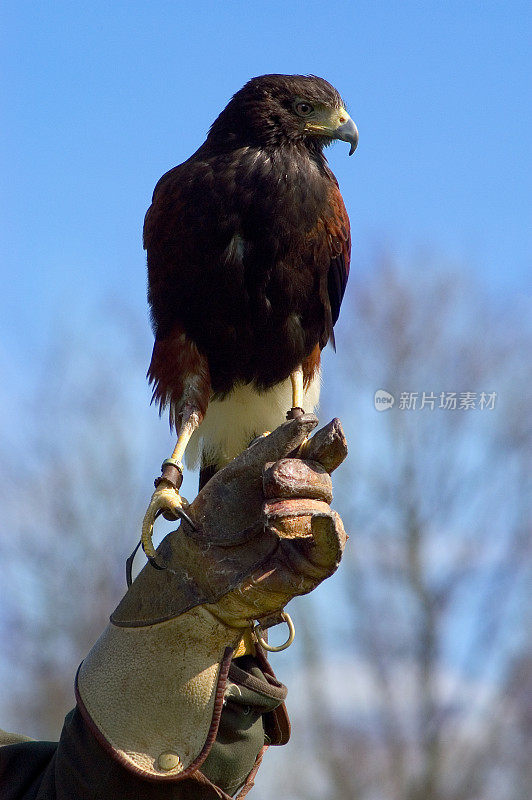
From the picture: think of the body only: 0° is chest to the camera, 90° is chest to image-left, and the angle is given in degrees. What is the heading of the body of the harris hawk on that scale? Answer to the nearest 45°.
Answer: approximately 0°
